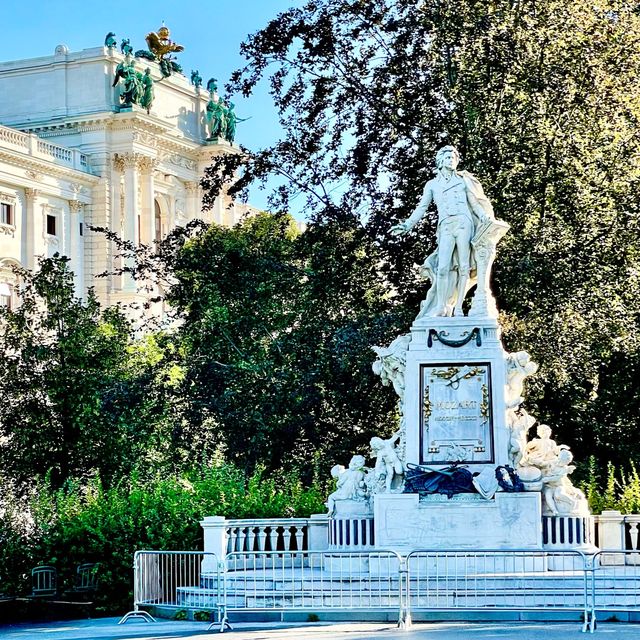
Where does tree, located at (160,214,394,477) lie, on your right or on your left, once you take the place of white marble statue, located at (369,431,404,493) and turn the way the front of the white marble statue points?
on your right

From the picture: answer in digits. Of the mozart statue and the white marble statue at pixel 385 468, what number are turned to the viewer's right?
0

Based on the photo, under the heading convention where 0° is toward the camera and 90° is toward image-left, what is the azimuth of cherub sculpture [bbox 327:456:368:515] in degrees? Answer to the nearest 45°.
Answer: approximately 45°

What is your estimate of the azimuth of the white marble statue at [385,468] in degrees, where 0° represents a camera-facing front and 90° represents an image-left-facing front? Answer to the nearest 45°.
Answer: approximately 45°

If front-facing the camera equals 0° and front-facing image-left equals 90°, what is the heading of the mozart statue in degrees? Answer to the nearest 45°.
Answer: approximately 0°

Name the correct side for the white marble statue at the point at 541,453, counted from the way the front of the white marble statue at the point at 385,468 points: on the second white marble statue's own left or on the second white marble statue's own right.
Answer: on the second white marble statue's own left

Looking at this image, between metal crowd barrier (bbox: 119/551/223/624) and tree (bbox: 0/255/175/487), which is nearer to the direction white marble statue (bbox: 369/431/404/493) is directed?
the metal crowd barrier
